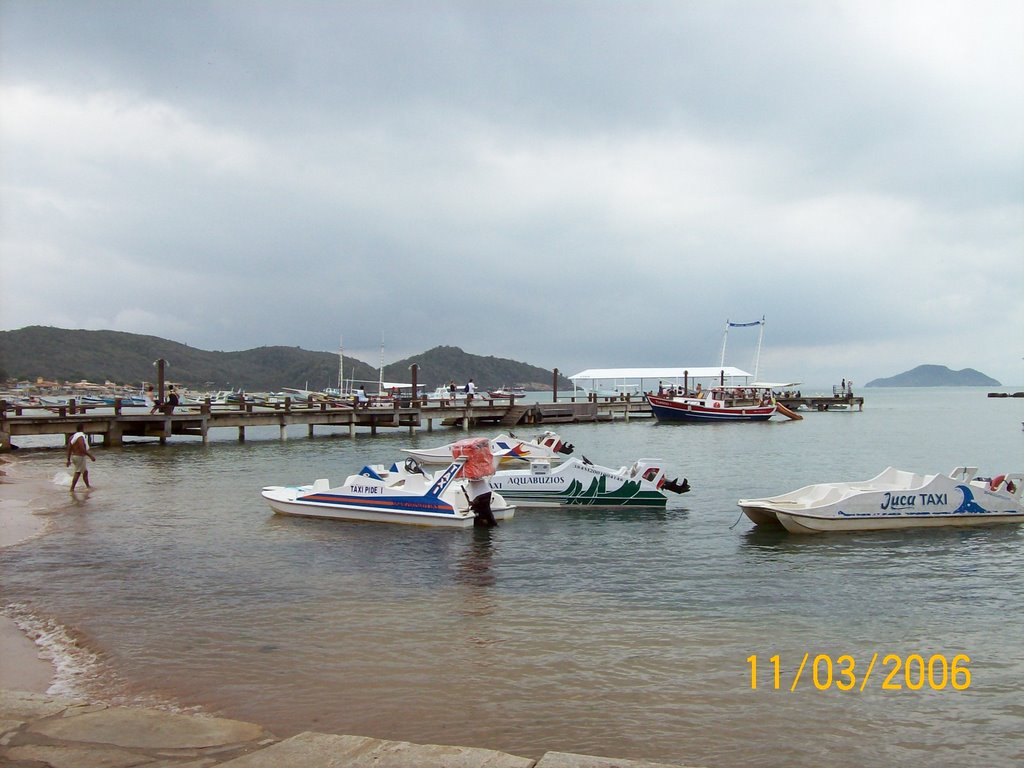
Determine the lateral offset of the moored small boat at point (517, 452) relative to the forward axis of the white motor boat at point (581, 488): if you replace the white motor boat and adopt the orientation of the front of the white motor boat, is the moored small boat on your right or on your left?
on your right

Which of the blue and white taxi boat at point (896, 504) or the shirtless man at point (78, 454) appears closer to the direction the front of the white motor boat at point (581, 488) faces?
the shirtless man

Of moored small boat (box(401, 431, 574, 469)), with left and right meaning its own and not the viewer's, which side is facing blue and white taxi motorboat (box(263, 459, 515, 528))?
left

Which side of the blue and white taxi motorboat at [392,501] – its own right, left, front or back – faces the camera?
left

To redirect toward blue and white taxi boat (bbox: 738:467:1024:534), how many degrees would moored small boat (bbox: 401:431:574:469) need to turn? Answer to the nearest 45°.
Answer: approximately 135° to its left

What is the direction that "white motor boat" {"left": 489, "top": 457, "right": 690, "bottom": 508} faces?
to the viewer's left

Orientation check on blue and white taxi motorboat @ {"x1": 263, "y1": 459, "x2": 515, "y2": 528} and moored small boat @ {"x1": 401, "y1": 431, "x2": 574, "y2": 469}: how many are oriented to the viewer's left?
2

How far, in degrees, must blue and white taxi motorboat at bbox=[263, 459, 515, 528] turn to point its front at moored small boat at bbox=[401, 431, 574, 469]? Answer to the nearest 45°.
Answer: approximately 90° to its right

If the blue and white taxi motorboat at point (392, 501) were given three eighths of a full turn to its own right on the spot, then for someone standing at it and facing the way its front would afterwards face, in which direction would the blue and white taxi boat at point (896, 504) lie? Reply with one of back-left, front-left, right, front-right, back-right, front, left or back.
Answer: front-right

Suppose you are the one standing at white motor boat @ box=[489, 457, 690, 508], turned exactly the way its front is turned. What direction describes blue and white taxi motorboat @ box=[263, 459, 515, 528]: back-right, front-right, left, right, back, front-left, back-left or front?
front-left

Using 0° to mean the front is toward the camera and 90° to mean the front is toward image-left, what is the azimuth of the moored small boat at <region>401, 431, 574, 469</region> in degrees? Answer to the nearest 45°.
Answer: approximately 90°

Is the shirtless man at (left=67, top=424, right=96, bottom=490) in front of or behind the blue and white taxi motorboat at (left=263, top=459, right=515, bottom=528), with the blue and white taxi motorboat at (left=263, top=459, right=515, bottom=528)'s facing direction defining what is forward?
in front
